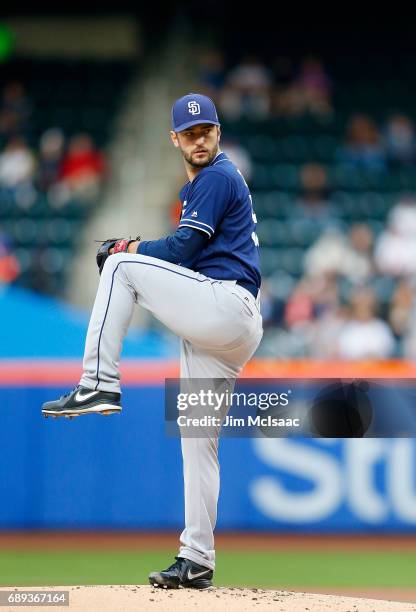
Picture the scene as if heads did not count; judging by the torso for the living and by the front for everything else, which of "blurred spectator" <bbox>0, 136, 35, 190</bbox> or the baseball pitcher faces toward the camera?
the blurred spectator

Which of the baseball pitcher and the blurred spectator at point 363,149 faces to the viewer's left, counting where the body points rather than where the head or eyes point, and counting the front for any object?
the baseball pitcher

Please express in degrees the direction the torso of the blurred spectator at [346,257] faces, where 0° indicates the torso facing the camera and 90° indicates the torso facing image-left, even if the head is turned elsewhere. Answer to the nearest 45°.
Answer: approximately 0°

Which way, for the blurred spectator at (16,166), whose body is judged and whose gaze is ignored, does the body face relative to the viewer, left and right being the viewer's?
facing the viewer

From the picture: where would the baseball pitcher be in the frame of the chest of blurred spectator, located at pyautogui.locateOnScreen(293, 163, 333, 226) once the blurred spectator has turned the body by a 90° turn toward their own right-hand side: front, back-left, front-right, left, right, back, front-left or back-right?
left

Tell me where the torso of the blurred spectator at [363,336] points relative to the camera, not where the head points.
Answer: toward the camera

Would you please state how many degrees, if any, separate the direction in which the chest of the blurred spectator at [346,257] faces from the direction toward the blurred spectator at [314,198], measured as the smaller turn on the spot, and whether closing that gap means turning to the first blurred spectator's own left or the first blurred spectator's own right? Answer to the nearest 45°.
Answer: approximately 180°

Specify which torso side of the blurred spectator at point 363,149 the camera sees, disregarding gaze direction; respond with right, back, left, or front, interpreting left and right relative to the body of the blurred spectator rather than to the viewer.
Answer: front

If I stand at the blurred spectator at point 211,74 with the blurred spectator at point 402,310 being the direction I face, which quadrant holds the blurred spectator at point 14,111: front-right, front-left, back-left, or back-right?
back-right

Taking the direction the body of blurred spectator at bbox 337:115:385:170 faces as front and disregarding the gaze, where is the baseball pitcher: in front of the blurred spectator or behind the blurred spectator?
in front

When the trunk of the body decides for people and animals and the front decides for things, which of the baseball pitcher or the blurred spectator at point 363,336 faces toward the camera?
the blurred spectator

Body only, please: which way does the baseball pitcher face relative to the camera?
to the viewer's left
